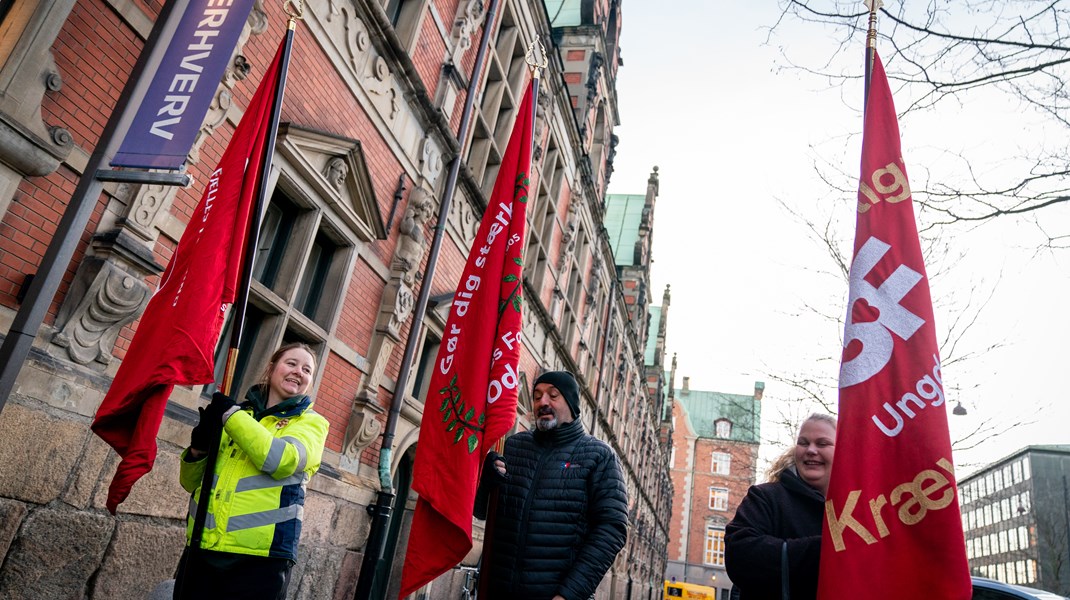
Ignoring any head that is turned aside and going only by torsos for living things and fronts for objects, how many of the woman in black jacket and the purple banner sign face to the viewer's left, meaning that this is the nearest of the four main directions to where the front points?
0

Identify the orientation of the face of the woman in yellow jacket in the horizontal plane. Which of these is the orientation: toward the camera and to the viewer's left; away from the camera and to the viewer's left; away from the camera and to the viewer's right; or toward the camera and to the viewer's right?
toward the camera and to the viewer's right

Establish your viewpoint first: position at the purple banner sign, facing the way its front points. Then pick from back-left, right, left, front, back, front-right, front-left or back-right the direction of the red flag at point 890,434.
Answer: front-left

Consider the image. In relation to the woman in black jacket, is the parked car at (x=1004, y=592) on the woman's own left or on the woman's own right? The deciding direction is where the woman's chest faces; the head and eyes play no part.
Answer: on the woman's own left

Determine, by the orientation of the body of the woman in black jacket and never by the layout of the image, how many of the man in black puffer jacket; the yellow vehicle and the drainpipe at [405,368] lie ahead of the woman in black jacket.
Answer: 0

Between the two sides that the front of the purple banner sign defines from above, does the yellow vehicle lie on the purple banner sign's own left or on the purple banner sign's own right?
on the purple banner sign's own left

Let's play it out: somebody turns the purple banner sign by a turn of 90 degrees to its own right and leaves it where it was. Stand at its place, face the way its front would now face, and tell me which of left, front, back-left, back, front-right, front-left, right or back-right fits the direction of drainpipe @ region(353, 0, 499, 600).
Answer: back-right

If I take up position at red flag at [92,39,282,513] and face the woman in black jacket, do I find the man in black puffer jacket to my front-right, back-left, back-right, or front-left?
front-left

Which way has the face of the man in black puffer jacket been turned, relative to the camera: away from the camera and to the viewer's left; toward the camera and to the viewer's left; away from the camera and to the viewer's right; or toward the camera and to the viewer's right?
toward the camera and to the viewer's left

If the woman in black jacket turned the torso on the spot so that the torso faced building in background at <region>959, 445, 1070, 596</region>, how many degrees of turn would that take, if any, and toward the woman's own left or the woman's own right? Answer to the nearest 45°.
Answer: approximately 135° to the woman's own left

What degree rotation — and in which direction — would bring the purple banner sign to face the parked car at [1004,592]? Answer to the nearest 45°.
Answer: approximately 90° to its left

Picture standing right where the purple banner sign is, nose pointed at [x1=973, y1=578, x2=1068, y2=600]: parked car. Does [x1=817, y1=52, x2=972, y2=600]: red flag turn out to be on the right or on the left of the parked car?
right

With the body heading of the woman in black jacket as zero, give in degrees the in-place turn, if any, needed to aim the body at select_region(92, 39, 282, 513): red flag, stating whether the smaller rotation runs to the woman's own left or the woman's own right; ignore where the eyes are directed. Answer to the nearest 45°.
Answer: approximately 135° to the woman's own right

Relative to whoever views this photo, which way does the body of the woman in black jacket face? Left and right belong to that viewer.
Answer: facing the viewer and to the right of the viewer

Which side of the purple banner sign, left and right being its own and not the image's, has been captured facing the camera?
front

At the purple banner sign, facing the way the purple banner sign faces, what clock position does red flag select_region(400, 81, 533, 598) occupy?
The red flag is roughly at 9 o'clock from the purple banner sign.

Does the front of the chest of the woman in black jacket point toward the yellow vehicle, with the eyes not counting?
no

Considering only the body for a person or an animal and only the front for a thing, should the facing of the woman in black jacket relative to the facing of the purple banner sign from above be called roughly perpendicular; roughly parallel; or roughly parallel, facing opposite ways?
roughly parallel
